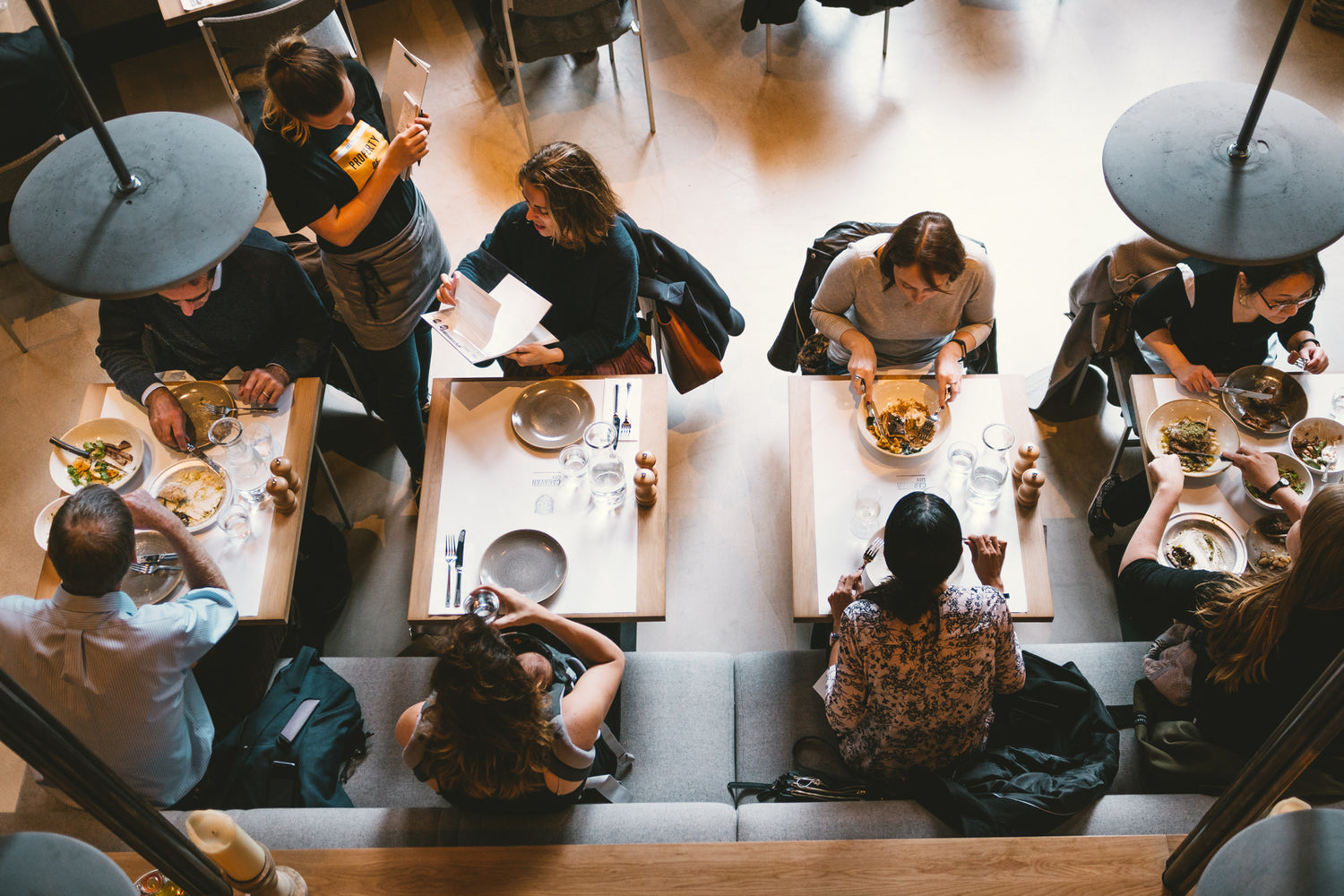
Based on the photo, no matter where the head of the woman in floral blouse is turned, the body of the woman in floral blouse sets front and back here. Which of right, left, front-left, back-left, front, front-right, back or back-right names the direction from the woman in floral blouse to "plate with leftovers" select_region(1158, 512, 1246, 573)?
front-right

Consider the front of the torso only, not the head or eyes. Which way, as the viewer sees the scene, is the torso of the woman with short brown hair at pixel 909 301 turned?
toward the camera

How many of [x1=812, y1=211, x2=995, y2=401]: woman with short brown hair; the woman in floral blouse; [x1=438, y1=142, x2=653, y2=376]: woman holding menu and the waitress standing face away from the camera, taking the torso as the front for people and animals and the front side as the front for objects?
1

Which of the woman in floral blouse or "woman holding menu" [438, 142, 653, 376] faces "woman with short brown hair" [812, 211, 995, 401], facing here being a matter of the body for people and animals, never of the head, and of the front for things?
the woman in floral blouse

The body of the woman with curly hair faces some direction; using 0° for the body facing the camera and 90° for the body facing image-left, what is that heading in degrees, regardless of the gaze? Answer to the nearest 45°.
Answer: approximately 180°

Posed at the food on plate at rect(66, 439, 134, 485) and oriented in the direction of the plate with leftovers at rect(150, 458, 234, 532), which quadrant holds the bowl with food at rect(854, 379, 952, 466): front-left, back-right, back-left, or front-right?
front-left

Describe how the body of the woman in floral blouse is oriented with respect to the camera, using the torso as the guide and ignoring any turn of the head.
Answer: away from the camera

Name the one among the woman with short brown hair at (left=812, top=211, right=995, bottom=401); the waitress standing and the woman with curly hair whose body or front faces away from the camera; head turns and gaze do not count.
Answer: the woman with curly hair

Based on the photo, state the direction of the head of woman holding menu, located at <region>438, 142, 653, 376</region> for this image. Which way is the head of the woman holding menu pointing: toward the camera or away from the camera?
toward the camera

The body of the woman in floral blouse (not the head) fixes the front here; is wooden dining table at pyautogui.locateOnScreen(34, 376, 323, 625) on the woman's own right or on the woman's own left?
on the woman's own left

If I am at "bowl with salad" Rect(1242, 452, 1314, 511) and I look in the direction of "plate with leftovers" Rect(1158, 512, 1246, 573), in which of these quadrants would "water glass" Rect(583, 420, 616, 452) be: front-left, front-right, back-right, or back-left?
front-right

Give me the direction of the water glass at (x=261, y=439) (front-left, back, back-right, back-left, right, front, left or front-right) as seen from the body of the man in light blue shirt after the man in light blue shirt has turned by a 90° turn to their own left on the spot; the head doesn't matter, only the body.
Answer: back-right

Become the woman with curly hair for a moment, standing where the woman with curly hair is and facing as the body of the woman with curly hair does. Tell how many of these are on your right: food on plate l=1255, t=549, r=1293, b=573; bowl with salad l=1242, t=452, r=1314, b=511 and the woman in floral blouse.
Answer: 3

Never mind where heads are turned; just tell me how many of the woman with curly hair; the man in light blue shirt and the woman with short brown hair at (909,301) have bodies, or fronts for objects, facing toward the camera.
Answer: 1

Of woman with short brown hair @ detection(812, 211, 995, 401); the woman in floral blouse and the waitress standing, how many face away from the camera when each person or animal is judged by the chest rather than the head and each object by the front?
1

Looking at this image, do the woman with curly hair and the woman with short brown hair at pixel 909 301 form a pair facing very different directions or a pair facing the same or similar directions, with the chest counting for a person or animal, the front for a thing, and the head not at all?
very different directions

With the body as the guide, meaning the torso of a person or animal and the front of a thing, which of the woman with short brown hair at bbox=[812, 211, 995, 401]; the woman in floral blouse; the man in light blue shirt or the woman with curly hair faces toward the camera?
the woman with short brown hair

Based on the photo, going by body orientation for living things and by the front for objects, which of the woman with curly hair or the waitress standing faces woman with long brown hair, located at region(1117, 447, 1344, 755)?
the waitress standing
